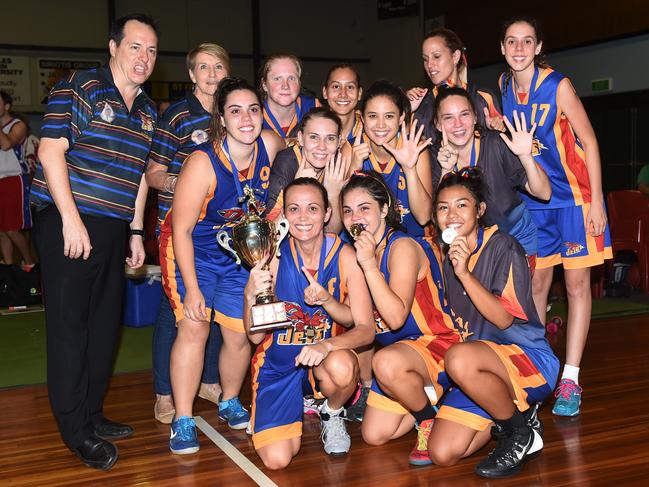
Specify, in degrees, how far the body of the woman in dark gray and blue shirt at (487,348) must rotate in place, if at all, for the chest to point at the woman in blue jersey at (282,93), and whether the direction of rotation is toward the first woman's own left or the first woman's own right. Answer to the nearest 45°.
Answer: approximately 90° to the first woman's own right

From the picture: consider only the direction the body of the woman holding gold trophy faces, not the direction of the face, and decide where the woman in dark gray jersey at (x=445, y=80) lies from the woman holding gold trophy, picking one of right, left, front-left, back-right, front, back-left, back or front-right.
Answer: back-left

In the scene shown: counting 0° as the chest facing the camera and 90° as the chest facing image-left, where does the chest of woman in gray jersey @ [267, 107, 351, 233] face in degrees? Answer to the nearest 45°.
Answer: approximately 0°

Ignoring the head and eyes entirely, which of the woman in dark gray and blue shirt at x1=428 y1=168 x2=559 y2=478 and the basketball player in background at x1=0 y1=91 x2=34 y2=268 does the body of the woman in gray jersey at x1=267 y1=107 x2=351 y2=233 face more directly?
the woman in dark gray and blue shirt

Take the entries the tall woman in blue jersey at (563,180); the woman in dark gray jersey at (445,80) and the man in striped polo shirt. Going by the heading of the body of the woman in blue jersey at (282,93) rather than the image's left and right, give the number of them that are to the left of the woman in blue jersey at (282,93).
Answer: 2

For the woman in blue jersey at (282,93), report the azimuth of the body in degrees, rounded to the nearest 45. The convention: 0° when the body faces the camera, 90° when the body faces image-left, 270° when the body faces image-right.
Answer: approximately 0°

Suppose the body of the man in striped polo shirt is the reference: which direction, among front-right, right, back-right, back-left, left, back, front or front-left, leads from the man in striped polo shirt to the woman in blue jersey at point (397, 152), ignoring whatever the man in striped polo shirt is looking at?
front-left
